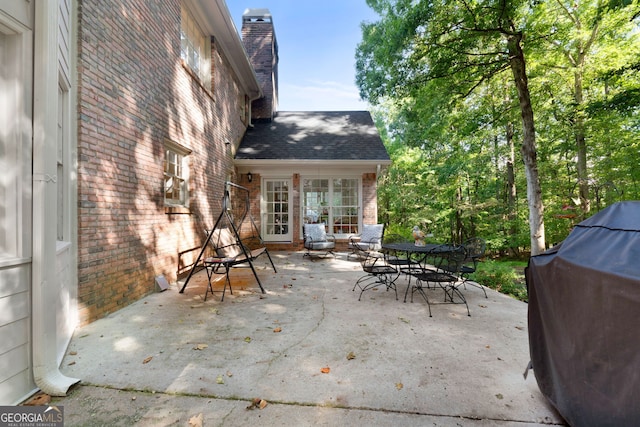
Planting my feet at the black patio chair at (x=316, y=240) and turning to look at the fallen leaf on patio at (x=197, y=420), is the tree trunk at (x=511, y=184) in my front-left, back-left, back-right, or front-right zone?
back-left

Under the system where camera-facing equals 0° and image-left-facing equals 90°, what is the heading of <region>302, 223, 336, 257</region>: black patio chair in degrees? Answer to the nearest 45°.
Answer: approximately 315°

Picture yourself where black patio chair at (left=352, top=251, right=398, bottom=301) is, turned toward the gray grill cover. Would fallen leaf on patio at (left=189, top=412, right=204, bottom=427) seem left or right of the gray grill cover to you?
right

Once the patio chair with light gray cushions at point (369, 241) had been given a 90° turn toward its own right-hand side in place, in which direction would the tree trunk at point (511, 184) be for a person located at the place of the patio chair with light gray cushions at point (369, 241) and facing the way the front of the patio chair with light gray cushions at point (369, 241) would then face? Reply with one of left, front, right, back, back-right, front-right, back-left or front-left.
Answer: right

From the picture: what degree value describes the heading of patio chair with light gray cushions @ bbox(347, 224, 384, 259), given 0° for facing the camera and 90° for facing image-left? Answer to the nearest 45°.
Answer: approximately 45°

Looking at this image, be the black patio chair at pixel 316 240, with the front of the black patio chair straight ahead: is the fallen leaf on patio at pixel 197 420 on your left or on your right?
on your right
